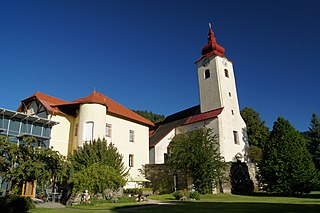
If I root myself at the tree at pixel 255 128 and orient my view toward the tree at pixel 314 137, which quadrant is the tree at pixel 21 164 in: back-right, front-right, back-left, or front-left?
back-right

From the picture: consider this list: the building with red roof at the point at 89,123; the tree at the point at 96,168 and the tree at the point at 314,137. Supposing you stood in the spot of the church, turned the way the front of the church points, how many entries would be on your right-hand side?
2

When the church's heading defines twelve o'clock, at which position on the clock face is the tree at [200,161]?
The tree is roughly at 2 o'clock from the church.

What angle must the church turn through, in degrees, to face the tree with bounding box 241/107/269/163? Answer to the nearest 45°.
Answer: approximately 90° to its left

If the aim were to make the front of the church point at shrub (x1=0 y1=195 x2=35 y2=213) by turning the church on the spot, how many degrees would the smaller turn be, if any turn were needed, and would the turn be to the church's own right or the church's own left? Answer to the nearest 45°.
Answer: approximately 90° to the church's own right

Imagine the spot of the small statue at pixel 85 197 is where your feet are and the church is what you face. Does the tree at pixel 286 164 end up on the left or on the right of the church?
right

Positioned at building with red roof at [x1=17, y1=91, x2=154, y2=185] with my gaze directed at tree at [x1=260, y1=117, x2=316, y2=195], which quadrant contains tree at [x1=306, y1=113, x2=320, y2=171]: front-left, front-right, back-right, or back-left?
front-left

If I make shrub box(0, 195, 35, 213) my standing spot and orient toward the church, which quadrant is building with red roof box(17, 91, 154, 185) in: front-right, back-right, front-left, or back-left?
front-left

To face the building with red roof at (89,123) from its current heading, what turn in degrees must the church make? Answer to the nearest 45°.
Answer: approximately 90° to its right

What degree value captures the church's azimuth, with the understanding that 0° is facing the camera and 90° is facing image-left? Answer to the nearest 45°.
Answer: approximately 315°

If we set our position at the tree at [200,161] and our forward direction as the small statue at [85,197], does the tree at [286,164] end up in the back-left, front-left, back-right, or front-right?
back-left

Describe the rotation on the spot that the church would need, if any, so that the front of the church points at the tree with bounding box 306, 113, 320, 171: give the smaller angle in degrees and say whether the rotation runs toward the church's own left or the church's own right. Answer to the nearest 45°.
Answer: approximately 45° to the church's own left

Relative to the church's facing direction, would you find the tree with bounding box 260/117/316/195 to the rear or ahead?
ahead

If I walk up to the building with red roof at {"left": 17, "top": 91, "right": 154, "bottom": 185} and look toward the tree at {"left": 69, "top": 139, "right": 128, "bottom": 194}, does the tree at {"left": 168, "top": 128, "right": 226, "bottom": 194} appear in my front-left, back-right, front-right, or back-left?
front-left

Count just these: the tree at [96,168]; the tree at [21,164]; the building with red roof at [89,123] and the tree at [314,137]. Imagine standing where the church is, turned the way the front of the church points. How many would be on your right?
3
